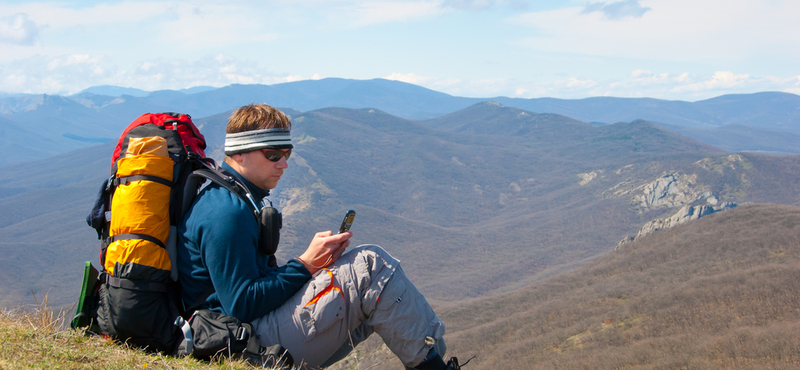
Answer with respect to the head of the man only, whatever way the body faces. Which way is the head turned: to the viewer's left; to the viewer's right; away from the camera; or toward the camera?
to the viewer's right

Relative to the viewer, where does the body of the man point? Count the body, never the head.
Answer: to the viewer's right
